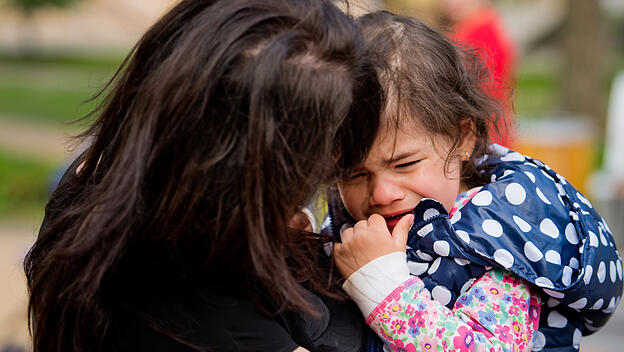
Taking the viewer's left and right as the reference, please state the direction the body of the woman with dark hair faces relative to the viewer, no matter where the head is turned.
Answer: facing to the right of the viewer

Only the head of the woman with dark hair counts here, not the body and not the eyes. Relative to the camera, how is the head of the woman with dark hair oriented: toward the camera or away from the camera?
away from the camera

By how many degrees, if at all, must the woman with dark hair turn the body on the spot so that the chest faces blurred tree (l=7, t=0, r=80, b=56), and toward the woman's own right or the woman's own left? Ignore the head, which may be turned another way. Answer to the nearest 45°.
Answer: approximately 90° to the woman's own left
